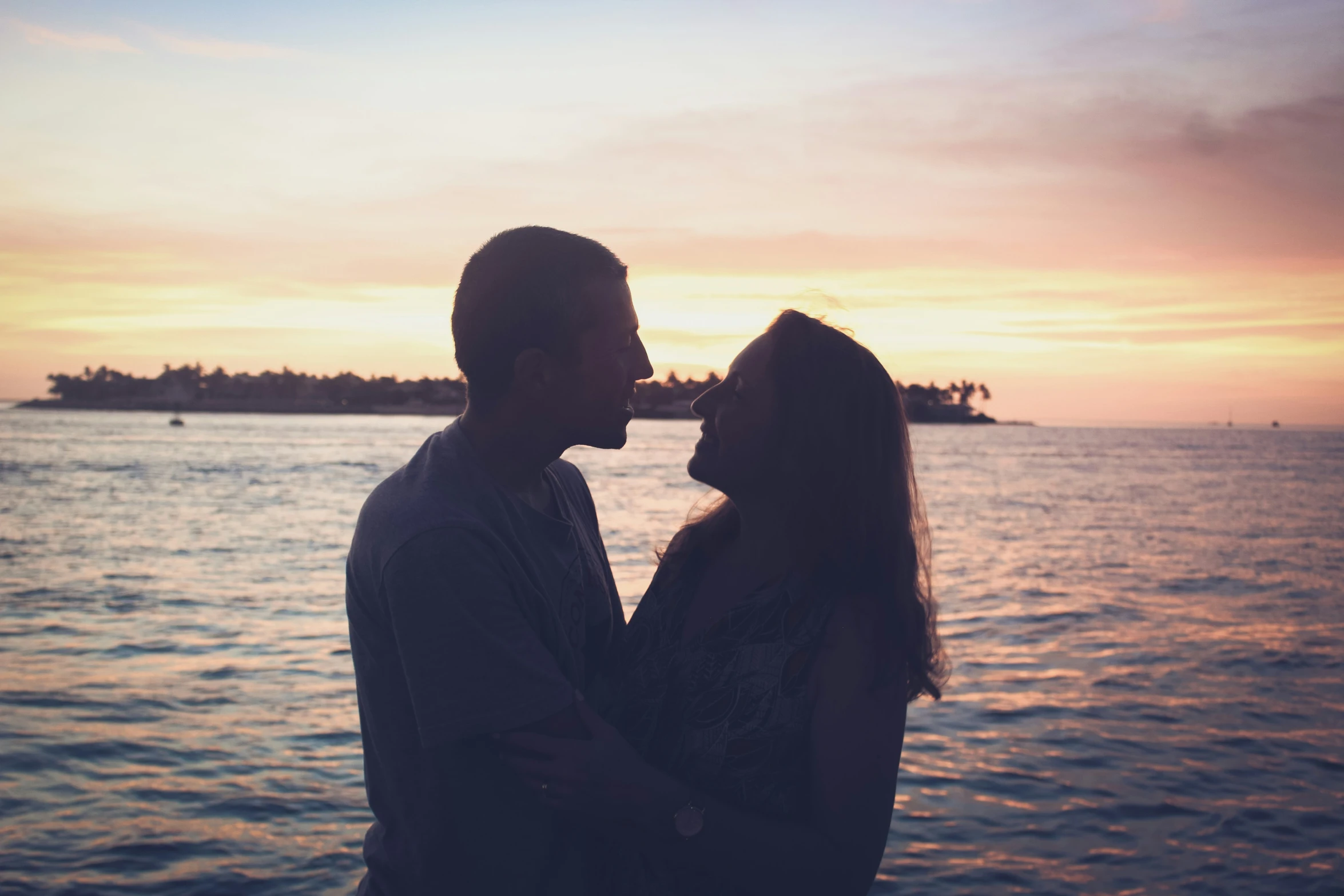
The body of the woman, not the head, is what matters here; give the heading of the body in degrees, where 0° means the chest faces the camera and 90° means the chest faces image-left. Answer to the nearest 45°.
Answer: approximately 45°

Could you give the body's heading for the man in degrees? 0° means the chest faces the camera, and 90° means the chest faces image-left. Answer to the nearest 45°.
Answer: approximately 270°

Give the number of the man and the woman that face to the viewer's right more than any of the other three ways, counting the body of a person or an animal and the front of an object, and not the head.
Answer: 1

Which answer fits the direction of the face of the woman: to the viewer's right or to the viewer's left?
to the viewer's left

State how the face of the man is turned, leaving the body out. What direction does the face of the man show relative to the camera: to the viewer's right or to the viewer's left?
to the viewer's right
